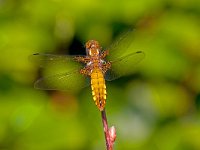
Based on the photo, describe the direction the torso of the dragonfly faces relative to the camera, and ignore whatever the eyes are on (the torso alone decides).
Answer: away from the camera
